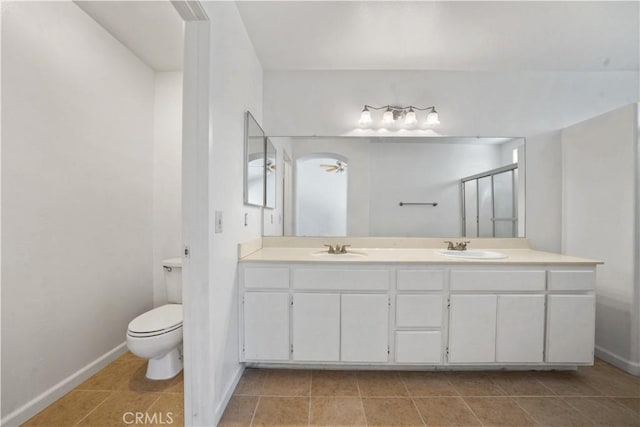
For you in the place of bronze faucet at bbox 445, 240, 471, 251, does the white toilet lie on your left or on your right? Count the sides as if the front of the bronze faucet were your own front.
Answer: on your right

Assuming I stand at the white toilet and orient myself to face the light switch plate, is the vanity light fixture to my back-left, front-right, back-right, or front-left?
front-left

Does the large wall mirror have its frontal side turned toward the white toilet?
no

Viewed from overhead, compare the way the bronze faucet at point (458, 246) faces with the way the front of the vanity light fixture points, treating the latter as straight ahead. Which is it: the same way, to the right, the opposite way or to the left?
the same way

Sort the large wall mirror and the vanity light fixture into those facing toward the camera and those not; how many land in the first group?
2

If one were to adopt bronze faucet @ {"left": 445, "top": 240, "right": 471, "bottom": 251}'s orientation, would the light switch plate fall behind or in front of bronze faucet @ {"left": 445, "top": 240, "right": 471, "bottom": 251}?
in front

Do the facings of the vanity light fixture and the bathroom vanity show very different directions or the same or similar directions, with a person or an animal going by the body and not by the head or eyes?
same or similar directions

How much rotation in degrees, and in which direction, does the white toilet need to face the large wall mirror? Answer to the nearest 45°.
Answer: approximately 135° to its left

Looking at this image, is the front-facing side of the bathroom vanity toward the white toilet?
no

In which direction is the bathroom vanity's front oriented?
toward the camera

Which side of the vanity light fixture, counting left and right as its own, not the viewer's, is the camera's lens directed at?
front

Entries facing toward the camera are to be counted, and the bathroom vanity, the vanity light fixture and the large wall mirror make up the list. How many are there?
3

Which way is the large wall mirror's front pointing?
toward the camera
